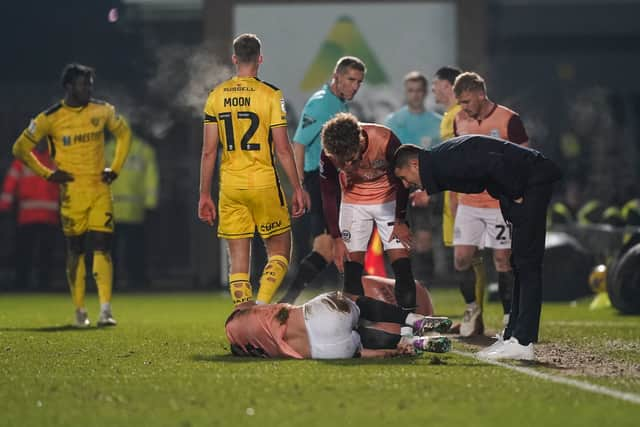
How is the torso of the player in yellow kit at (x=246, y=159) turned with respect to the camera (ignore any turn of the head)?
away from the camera

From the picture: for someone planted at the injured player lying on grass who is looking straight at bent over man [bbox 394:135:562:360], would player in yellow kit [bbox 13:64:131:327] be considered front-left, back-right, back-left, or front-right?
back-left

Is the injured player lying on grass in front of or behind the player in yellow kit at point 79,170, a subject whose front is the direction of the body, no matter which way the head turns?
in front

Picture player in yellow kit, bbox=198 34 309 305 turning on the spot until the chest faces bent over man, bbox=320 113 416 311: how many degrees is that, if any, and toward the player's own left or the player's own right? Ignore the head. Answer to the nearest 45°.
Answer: approximately 90° to the player's own right

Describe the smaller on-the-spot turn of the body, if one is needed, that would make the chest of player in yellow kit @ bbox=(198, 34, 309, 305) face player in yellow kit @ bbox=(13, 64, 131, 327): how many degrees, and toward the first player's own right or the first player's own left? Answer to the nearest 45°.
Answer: approximately 45° to the first player's own left

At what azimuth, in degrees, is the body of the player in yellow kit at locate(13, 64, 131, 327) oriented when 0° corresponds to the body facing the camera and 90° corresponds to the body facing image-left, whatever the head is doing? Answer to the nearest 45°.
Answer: approximately 0°

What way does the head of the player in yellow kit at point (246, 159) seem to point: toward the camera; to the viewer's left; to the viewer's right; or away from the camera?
away from the camera
